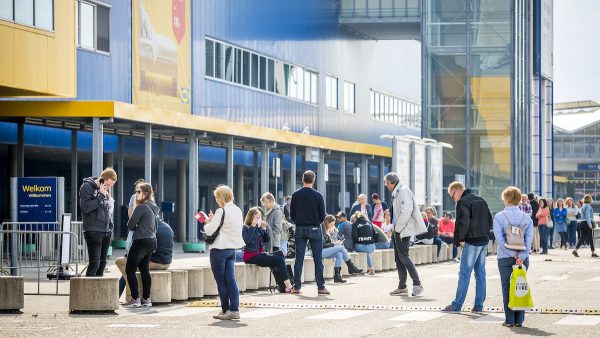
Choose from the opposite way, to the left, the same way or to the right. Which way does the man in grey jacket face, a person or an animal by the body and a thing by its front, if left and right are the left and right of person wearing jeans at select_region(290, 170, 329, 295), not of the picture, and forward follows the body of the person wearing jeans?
to the left

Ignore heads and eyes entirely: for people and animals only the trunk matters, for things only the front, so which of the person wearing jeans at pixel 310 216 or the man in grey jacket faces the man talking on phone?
the man in grey jacket

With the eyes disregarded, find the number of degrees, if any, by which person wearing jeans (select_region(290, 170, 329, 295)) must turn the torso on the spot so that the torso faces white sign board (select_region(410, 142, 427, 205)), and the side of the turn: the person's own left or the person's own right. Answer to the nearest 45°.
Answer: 0° — they already face it

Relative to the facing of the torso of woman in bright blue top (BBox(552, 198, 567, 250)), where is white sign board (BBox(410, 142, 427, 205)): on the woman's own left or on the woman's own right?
on the woman's own right

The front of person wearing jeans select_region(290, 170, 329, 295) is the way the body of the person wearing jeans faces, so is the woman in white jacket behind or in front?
behind

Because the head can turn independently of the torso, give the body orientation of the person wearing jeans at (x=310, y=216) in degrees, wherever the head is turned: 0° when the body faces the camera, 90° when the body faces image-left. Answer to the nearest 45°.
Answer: approximately 180°

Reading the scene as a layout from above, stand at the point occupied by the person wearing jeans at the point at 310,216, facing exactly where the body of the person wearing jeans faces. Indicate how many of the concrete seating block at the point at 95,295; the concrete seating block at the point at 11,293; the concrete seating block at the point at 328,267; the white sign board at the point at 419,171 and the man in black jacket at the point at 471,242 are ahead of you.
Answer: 2

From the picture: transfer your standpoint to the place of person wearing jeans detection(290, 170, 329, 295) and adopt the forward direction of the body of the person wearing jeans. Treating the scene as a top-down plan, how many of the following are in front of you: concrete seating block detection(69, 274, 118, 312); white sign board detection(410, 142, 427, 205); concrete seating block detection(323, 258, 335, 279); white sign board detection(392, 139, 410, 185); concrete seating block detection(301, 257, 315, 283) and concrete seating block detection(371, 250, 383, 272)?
5

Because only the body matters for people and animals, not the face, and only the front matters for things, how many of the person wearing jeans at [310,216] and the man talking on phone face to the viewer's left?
0

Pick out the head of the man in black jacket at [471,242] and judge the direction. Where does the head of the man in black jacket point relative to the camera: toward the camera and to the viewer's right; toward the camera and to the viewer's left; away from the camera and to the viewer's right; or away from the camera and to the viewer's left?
toward the camera and to the viewer's left

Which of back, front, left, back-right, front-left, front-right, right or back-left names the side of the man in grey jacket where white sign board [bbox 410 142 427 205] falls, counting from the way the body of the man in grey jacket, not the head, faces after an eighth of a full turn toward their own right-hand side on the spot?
front-right

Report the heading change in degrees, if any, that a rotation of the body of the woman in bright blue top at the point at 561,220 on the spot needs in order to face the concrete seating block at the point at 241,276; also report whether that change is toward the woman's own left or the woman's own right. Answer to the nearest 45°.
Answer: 0° — they already face it
